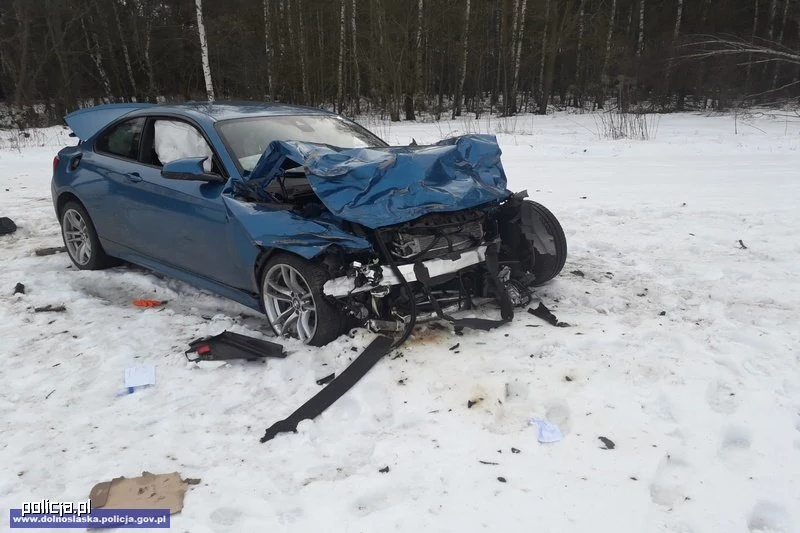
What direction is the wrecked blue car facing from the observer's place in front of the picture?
facing the viewer and to the right of the viewer

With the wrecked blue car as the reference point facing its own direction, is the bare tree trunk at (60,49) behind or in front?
behind

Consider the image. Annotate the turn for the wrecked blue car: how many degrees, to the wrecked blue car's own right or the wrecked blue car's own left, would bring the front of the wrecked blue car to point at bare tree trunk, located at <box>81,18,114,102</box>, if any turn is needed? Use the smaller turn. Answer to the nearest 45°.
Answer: approximately 135° to the wrecked blue car's own left

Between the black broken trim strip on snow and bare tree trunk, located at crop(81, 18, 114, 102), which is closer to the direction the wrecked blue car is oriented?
the black broken trim strip on snow

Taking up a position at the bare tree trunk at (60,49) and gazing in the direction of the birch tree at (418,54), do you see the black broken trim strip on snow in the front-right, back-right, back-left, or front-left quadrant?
front-right

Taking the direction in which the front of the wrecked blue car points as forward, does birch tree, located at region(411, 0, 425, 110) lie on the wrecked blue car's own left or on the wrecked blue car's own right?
on the wrecked blue car's own left

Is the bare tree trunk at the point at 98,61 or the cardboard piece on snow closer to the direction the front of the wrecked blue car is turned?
the cardboard piece on snow

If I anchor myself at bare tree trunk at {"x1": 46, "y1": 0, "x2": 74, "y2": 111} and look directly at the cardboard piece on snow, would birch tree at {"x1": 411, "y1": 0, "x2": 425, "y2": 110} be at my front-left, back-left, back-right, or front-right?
front-left

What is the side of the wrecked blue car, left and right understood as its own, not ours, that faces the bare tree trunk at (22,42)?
back

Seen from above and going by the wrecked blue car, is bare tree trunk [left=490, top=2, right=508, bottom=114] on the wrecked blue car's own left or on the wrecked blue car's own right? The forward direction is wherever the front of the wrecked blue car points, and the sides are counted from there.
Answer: on the wrecked blue car's own left
